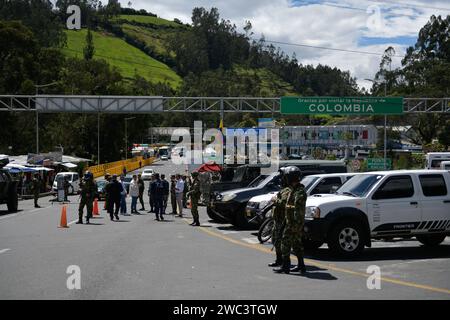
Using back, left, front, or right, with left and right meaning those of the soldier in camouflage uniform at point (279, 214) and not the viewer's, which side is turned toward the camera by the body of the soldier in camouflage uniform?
left

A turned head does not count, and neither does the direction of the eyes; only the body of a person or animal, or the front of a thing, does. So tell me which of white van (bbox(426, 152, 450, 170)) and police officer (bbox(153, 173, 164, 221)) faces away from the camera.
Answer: the police officer

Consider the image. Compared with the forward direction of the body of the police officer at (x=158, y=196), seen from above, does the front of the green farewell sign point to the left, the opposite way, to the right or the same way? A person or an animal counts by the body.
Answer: the opposite way

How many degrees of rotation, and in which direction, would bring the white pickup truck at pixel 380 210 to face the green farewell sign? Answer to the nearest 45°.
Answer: approximately 135° to its right

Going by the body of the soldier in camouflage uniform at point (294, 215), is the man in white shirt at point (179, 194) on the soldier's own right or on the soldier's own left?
on the soldier's own right

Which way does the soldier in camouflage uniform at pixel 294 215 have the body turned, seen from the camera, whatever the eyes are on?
to the viewer's left

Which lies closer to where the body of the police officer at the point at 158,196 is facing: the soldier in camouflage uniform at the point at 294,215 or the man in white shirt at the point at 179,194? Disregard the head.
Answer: the man in white shirt

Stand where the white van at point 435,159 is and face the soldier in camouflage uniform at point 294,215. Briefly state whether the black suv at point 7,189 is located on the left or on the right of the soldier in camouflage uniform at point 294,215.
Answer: right

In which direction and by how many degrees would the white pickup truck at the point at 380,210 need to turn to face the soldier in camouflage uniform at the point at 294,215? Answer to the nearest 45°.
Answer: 0° — it already faces them

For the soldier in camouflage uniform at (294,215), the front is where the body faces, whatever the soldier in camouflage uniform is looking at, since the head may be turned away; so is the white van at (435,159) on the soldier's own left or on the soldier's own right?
on the soldier's own right

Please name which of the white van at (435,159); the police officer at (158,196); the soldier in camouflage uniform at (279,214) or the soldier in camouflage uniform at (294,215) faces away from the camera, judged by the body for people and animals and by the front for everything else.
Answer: the police officer

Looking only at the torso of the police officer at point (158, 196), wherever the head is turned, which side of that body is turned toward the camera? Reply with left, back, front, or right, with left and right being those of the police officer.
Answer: back

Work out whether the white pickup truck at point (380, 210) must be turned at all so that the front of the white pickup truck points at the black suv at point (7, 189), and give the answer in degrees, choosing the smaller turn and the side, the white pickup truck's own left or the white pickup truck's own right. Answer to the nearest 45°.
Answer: approximately 90° to the white pickup truck's own right

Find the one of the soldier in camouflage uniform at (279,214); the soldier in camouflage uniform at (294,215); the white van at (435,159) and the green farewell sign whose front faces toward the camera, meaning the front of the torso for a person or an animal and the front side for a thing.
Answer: the green farewell sign

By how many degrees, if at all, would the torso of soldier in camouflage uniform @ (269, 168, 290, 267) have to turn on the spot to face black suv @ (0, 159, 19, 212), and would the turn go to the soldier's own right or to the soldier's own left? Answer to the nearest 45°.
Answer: approximately 45° to the soldier's own right
